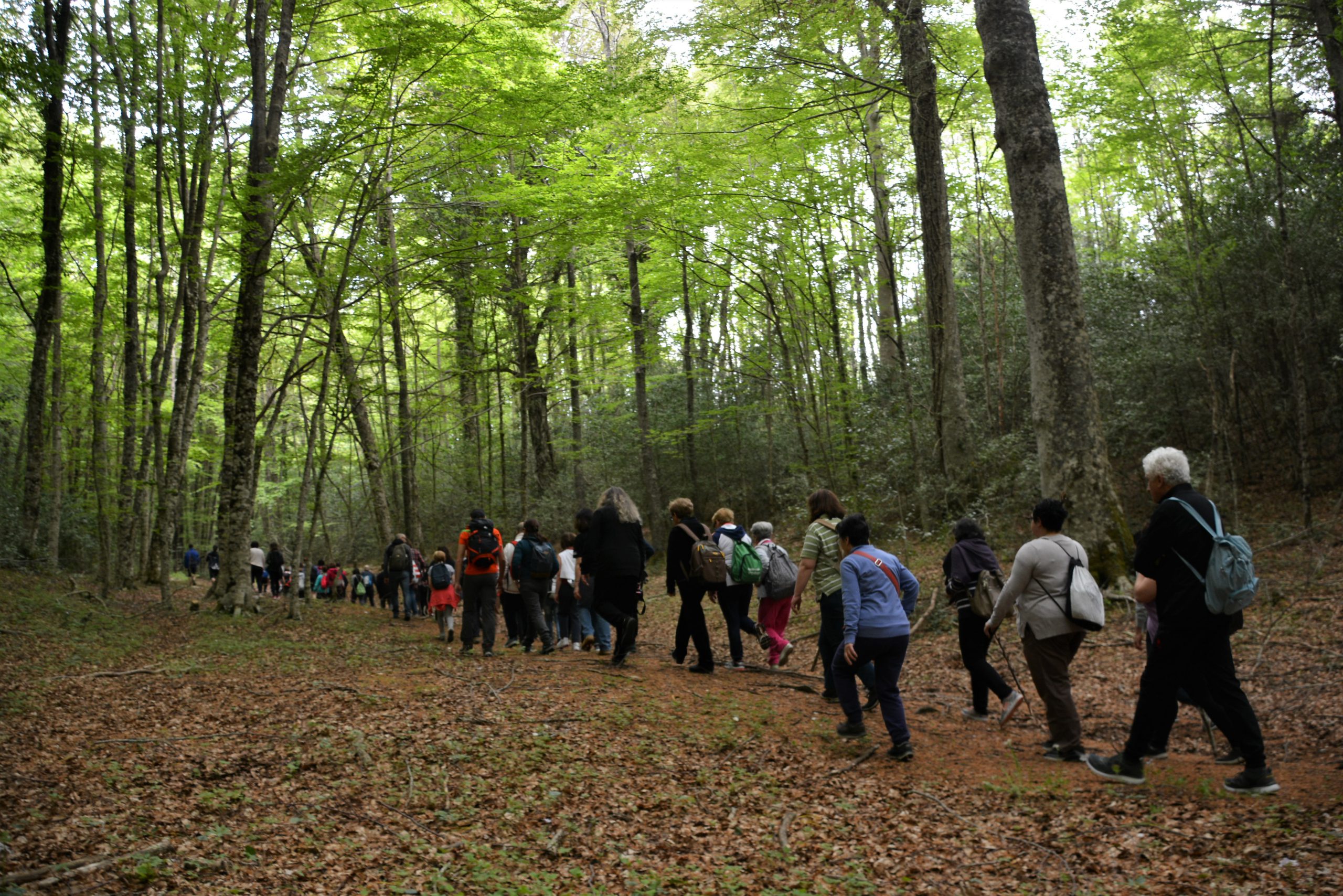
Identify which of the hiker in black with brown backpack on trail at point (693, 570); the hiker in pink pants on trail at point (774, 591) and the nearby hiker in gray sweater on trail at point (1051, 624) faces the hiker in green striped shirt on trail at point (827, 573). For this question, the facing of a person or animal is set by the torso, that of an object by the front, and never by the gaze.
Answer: the nearby hiker in gray sweater on trail at point (1051, 624)

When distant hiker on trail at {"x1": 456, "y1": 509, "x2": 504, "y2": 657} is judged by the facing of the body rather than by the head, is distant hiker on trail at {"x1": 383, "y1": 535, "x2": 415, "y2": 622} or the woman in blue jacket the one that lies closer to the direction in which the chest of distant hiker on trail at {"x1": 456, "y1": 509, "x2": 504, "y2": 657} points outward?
the distant hiker on trail

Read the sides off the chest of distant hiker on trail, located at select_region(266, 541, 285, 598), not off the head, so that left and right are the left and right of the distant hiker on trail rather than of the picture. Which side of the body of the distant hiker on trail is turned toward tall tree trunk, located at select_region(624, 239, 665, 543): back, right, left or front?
right

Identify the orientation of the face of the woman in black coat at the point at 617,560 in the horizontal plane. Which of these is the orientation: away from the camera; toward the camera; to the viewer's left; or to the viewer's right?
away from the camera

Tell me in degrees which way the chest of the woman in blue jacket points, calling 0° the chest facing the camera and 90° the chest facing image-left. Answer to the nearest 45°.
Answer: approximately 135°

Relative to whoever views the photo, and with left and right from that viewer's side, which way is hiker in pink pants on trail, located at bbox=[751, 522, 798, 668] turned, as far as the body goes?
facing away from the viewer and to the left of the viewer

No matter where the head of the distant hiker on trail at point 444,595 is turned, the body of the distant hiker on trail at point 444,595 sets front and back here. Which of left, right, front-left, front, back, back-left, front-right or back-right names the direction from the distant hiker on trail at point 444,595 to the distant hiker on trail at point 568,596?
back-right

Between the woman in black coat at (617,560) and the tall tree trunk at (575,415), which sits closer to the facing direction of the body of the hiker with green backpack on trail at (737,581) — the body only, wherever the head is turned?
the tall tree trunk

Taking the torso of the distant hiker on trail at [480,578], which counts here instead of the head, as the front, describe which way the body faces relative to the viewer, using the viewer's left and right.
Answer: facing away from the viewer

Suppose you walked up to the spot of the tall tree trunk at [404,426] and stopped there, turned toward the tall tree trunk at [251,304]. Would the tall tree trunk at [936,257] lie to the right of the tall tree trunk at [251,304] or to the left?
left

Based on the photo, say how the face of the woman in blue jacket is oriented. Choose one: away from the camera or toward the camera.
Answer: away from the camera

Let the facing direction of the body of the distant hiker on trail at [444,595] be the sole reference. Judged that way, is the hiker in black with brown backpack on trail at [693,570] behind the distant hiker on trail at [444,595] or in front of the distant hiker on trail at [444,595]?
behind

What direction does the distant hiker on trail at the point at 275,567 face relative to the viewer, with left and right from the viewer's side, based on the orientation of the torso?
facing away from the viewer

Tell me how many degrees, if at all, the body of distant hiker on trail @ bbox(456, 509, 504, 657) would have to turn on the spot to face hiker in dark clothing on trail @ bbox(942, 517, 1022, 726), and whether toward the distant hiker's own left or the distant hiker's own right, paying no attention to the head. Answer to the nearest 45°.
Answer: approximately 135° to the distant hiker's own right

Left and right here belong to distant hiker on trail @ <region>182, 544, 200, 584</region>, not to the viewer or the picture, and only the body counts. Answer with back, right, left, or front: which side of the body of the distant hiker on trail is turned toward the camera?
back

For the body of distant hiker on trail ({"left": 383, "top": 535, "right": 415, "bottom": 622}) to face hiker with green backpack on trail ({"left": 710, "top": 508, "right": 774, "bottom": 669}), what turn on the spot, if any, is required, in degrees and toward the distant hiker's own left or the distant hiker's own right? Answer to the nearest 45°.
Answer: approximately 180°
